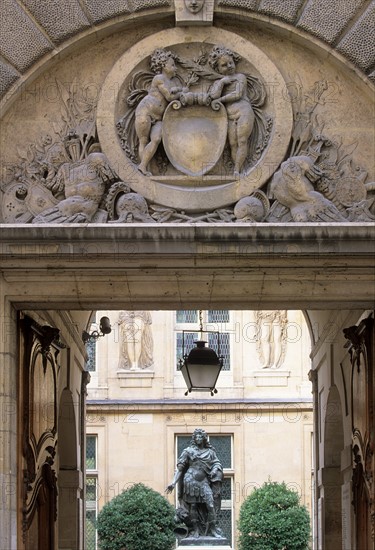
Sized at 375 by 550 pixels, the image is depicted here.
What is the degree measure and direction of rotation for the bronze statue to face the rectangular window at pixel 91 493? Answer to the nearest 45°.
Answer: approximately 180°

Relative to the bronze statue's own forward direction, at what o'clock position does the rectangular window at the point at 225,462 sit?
The rectangular window is roughly at 6 o'clock from the bronze statue.

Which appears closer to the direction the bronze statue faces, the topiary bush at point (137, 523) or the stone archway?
the stone archway

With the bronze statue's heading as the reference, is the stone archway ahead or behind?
ahead

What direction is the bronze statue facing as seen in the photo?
toward the camera

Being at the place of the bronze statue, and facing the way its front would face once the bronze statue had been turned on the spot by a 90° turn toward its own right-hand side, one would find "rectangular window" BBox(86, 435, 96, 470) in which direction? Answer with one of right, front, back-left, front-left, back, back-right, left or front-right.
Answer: right

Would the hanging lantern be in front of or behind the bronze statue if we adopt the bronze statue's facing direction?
in front
